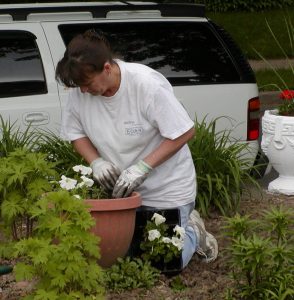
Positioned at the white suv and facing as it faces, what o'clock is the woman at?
The woman is roughly at 9 o'clock from the white suv.

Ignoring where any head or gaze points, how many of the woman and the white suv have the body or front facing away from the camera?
0

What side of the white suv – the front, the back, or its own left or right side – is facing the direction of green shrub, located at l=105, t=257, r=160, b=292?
left

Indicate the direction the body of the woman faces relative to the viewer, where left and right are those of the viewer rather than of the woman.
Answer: facing the viewer and to the left of the viewer

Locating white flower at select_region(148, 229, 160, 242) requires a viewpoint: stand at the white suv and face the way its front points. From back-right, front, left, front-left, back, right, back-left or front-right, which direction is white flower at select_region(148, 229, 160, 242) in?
left

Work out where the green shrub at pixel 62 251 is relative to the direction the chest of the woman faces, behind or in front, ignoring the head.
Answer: in front

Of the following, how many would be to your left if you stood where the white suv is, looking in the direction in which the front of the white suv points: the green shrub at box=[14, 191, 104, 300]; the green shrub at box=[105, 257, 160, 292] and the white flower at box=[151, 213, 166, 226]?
3

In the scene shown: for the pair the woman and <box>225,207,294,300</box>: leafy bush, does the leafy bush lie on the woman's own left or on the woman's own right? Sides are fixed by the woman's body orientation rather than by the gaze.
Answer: on the woman's own left

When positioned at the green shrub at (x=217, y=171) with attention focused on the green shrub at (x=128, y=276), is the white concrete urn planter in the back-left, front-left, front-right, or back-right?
back-left

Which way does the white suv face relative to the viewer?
to the viewer's left

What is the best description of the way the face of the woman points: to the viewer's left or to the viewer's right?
to the viewer's left

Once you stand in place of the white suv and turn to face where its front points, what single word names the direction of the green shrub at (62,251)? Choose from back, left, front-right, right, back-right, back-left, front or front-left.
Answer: left

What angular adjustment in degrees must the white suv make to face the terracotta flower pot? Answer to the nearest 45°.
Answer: approximately 90° to its left
